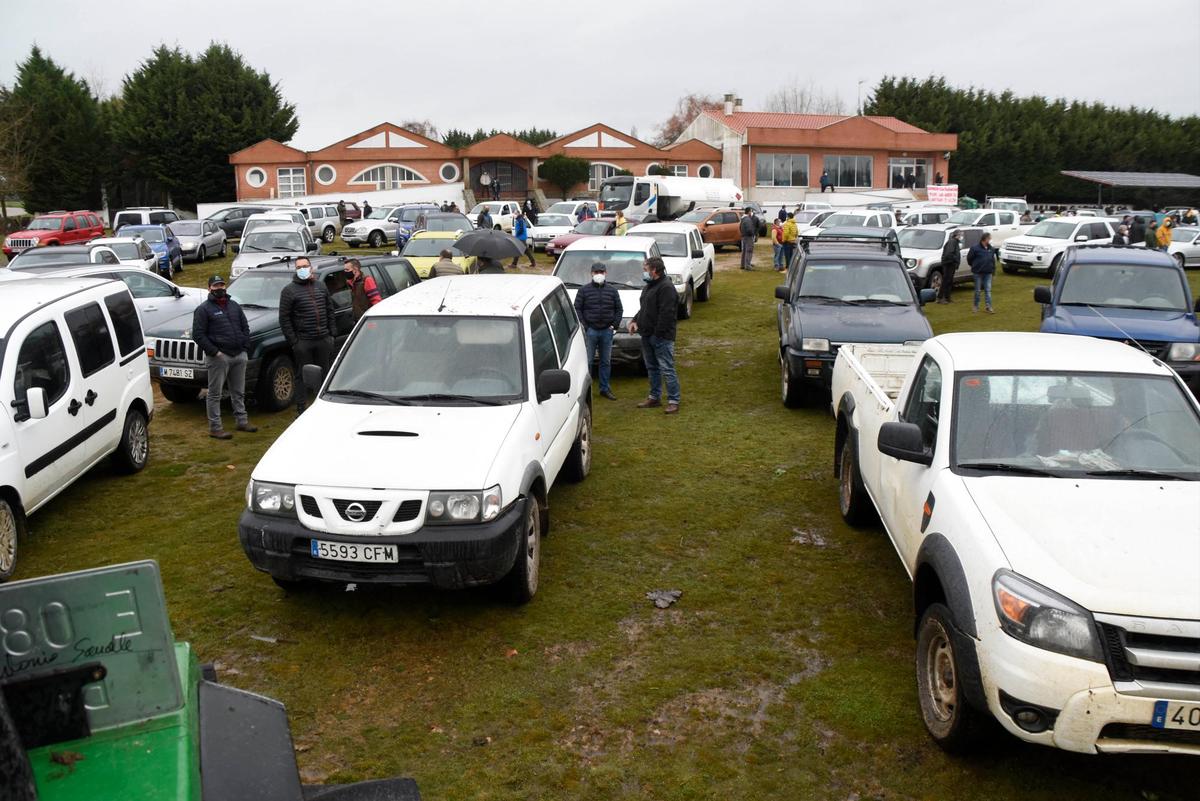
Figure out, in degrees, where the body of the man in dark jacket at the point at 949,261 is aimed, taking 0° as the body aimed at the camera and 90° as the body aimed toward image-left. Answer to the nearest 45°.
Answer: approximately 270°

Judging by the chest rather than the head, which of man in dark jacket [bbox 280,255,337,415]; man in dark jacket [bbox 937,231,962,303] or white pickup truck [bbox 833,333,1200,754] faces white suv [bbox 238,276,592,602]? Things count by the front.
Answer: man in dark jacket [bbox 280,255,337,415]

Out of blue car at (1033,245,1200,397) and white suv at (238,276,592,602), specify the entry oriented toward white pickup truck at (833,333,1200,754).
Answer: the blue car

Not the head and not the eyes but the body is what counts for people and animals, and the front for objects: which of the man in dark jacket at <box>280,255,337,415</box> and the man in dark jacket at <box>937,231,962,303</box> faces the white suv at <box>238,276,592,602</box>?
the man in dark jacket at <box>280,255,337,415</box>

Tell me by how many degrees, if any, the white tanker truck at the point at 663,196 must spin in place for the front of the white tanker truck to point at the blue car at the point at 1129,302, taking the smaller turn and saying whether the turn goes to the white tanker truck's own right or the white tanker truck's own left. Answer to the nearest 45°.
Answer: approximately 45° to the white tanker truck's own left

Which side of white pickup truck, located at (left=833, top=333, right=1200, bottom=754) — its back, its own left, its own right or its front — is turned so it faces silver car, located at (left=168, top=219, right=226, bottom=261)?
back

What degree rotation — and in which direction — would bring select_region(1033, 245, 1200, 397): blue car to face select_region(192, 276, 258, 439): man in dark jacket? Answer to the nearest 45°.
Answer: approximately 45° to its right

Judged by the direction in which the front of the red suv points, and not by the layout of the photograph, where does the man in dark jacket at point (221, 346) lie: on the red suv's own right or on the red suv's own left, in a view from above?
on the red suv's own left

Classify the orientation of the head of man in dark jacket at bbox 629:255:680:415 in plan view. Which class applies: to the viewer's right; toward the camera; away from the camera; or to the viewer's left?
to the viewer's left

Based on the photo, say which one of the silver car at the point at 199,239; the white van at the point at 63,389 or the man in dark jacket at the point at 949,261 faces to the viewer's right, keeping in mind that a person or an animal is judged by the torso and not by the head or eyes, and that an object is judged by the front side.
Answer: the man in dark jacket

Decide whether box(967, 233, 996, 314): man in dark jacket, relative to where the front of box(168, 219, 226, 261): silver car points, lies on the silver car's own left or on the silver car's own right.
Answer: on the silver car's own left

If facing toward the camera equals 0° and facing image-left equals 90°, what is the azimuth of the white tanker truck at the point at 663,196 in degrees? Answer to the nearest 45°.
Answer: approximately 45°

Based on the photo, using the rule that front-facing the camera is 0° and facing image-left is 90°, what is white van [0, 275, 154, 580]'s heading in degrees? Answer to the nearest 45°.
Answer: approximately 45°

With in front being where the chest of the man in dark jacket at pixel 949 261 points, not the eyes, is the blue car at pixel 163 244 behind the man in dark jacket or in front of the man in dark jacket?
behind

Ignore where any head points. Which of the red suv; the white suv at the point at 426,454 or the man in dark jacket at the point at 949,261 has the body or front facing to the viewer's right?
the man in dark jacket

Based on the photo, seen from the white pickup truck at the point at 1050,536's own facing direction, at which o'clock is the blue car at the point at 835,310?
The blue car is roughly at 7 o'clock from the white pickup truck.

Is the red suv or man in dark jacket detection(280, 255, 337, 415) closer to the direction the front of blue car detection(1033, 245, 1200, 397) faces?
the man in dark jacket
